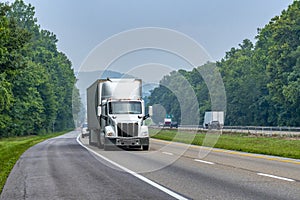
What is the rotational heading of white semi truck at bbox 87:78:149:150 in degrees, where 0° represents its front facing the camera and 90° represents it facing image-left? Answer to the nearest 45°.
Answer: approximately 0°
